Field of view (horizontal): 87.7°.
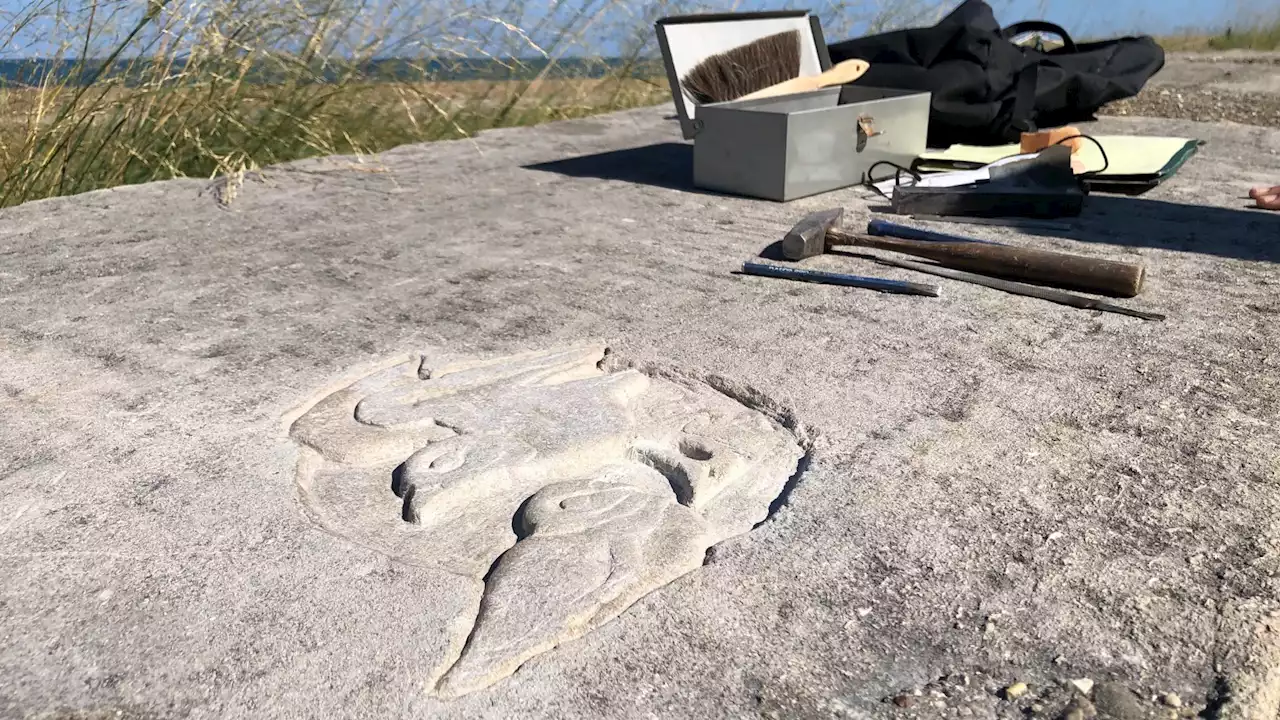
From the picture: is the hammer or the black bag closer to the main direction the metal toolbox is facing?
the hammer

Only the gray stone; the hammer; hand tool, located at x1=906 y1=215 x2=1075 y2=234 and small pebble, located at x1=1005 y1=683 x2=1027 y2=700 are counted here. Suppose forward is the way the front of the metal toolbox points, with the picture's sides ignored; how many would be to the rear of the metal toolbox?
0

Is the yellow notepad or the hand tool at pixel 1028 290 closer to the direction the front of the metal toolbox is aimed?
the hand tool

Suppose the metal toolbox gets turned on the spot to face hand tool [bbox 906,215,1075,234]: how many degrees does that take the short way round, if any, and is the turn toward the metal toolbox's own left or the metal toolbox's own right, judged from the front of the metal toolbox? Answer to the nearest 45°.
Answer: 0° — it already faces it

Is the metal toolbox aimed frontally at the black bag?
no

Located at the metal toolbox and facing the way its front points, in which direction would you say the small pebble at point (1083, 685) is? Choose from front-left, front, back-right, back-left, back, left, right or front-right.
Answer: front-right

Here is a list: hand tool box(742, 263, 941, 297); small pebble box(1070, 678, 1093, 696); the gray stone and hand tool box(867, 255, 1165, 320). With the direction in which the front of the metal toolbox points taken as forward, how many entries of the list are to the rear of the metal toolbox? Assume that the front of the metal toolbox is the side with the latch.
0

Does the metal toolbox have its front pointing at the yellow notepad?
no

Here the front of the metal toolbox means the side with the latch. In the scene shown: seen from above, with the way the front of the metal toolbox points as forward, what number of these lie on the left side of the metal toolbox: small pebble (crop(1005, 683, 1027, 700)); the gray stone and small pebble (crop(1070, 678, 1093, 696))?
0

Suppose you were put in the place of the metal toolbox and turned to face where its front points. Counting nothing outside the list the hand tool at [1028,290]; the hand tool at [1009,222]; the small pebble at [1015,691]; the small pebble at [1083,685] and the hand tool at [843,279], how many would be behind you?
0

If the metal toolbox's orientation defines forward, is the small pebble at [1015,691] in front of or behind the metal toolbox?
in front

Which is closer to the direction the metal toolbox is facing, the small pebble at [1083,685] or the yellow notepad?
the small pebble

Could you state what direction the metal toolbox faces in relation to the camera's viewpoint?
facing the viewer and to the right of the viewer

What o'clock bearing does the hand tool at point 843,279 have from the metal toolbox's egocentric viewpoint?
The hand tool is roughly at 1 o'clock from the metal toolbox.

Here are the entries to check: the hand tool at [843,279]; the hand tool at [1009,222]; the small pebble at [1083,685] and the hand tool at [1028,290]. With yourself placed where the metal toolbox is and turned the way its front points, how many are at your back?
0

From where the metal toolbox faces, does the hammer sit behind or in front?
in front
